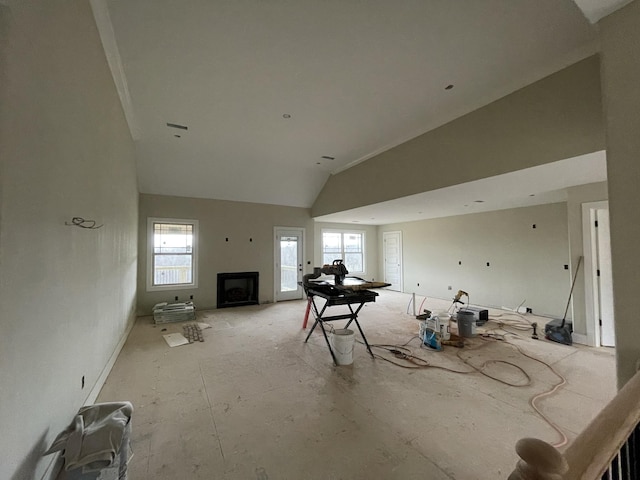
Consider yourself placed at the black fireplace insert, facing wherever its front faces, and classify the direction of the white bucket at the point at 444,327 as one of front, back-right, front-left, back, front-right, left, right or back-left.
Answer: front-left

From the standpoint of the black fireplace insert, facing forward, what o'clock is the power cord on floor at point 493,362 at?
The power cord on floor is roughly at 11 o'clock from the black fireplace insert.

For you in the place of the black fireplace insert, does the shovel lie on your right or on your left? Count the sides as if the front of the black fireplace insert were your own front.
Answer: on your left

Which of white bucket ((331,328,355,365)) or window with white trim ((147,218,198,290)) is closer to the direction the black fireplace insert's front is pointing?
the white bucket

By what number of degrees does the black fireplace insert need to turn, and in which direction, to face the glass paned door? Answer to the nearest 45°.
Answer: approximately 90° to its left

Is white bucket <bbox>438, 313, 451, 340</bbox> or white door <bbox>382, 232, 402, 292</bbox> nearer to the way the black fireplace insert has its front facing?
the white bucket

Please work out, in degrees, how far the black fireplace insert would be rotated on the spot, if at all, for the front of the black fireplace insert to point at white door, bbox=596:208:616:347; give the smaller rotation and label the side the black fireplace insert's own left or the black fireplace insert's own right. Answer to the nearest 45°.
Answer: approximately 45° to the black fireplace insert's own left

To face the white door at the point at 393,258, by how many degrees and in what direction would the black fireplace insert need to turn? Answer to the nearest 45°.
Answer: approximately 90° to its left

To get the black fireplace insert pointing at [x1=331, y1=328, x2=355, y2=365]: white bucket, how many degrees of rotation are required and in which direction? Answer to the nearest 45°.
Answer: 0° — it already faces it

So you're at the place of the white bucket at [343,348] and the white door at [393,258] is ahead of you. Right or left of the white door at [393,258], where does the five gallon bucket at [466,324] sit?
right

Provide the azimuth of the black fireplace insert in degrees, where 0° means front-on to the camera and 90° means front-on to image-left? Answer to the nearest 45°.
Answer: approximately 0°
